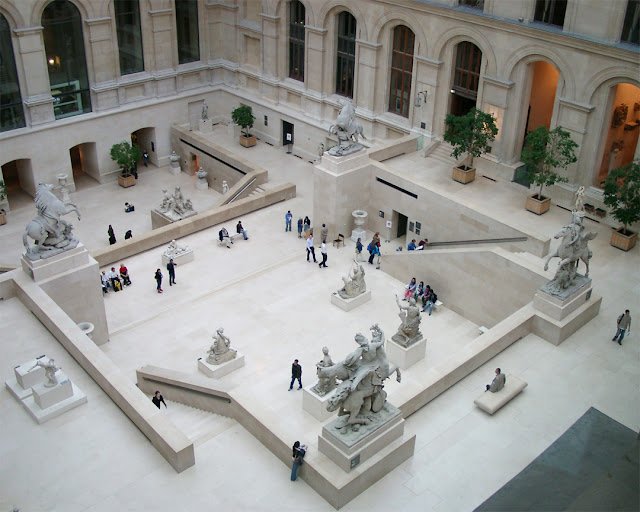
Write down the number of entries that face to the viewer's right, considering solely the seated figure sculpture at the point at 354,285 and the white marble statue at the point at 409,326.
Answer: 0

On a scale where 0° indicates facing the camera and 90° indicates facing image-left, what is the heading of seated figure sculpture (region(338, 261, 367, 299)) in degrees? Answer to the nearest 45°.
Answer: approximately 45°

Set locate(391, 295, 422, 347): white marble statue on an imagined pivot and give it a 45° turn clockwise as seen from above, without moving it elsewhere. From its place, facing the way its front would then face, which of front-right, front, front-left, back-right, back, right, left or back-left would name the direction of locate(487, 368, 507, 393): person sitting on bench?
back-left

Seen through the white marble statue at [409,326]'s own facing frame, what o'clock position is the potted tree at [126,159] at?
The potted tree is roughly at 3 o'clock from the white marble statue.

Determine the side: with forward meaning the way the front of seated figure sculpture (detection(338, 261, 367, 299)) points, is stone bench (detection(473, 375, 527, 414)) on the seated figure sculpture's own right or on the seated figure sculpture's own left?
on the seated figure sculpture's own left

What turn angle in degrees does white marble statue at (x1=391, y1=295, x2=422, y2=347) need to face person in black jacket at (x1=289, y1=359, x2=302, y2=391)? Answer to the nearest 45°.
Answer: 0° — it already faces them

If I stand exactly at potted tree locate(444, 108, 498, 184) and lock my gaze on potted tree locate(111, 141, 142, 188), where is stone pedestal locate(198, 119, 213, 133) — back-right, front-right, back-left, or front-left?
front-right

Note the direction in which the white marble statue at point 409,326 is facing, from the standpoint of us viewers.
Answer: facing the viewer and to the left of the viewer
